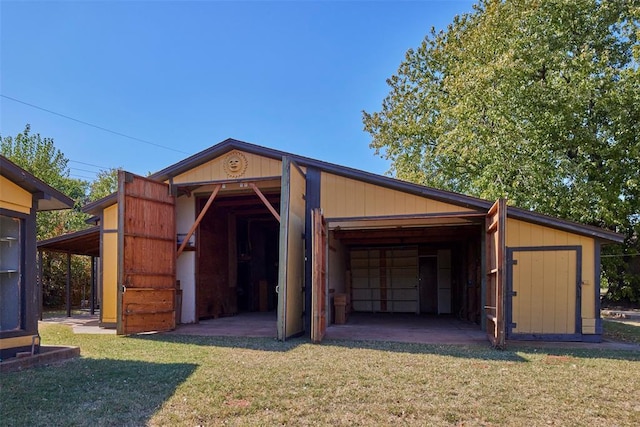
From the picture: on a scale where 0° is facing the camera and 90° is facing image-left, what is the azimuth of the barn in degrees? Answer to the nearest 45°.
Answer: approximately 0°

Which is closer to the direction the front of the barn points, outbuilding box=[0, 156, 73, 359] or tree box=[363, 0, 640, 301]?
the outbuilding

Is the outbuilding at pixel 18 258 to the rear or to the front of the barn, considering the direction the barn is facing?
to the front
